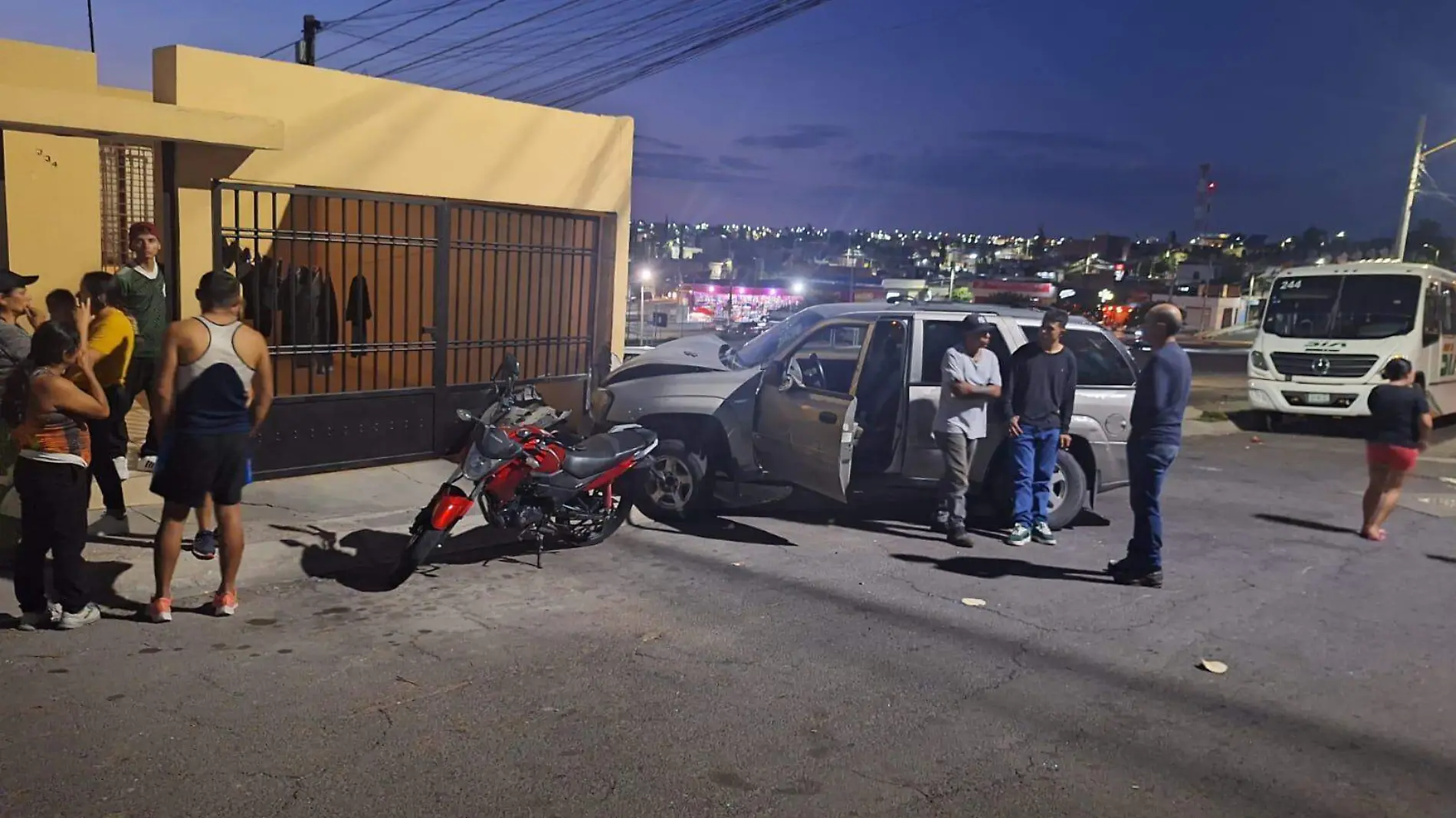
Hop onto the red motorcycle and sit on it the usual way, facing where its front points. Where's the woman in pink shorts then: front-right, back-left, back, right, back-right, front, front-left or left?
back-left

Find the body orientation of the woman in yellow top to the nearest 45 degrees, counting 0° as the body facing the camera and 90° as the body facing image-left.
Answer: approximately 90°

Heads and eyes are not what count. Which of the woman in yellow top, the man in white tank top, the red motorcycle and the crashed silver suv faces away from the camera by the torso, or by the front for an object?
the man in white tank top

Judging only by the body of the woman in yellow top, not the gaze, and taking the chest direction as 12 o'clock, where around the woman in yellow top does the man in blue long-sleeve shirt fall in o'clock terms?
The man in blue long-sleeve shirt is roughly at 7 o'clock from the woman in yellow top.

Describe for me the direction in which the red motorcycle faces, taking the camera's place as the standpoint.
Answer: facing the viewer and to the left of the viewer

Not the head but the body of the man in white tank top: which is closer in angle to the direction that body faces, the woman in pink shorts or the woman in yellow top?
the woman in yellow top

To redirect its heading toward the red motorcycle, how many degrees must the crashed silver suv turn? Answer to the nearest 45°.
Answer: approximately 45° to its left

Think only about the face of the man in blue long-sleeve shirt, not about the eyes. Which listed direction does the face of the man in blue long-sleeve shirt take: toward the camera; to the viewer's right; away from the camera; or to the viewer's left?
to the viewer's left

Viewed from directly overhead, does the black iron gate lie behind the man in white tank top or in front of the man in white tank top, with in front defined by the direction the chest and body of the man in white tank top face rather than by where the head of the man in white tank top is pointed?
in front

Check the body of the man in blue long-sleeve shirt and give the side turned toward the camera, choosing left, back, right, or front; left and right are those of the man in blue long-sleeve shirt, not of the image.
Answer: left

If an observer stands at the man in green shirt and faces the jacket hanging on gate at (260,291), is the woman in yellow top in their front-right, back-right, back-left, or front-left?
back-right

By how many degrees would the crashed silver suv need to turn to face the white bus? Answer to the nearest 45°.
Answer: approximately 135° to its right

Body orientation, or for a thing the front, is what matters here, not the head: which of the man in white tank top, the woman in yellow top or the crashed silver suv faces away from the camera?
the man in white tank top

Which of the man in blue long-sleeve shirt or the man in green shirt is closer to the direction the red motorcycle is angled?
the man in green shirt

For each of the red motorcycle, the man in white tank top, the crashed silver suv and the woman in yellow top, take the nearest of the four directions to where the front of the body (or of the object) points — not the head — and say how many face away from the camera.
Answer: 1

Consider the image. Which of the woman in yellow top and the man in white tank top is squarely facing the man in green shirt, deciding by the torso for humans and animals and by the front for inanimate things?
the man in white tank top
